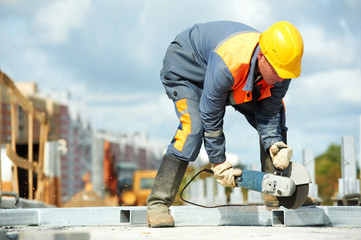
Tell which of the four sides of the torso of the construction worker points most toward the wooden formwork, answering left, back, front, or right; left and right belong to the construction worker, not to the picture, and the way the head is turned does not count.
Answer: back

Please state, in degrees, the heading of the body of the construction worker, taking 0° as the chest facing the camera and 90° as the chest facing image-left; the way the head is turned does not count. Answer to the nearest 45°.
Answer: approximately 315°

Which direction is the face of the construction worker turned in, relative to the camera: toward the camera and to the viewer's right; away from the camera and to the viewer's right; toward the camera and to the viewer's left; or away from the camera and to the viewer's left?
toward the camera and to the viewer's right
